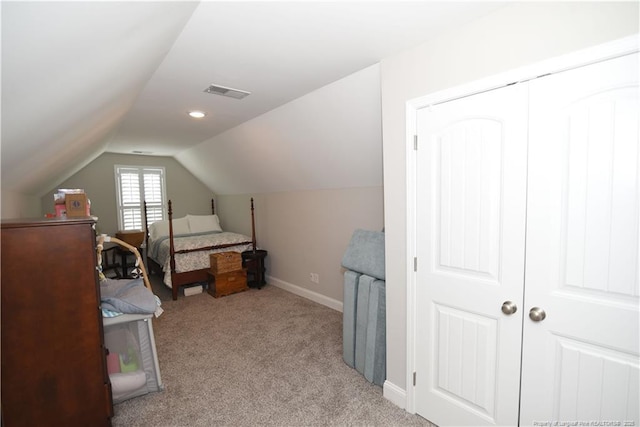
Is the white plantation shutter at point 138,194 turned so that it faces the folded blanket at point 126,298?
yes

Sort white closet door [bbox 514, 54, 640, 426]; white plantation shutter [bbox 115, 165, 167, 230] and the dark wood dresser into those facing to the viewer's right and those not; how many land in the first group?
1

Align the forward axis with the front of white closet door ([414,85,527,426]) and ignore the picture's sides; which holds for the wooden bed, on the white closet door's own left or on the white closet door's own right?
on the white closet door's own right

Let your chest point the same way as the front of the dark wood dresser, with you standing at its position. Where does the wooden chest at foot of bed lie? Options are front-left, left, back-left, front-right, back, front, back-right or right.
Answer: front-left

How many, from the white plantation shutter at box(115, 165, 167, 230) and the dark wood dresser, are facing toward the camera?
1

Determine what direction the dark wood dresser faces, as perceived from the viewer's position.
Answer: facing to the right of the viewer

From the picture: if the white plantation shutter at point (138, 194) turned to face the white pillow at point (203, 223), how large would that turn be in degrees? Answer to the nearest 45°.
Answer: approximately 45° to its left

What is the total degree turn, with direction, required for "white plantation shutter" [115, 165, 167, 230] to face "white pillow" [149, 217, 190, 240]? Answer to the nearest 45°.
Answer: approximately 45° to its left

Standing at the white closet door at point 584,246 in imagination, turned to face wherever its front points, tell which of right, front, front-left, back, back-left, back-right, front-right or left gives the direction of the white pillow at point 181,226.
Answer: front-right

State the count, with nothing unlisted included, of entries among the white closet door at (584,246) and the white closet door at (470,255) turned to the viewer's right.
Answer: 0

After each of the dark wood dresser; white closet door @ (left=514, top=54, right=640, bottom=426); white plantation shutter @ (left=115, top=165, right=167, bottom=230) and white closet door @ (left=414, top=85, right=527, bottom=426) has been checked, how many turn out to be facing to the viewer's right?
1

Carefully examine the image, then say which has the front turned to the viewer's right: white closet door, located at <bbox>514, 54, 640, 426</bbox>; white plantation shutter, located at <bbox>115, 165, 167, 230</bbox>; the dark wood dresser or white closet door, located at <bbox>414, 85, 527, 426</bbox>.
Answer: the dark wood dresser

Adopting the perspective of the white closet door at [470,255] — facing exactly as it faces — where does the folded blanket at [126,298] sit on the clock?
The folded blanket is roughly at 1 o'clock from the white closet door.
